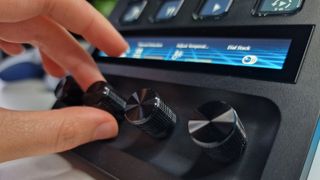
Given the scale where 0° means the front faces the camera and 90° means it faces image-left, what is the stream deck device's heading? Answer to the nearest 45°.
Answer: approximately 45°

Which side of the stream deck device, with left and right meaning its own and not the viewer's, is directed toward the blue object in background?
right
